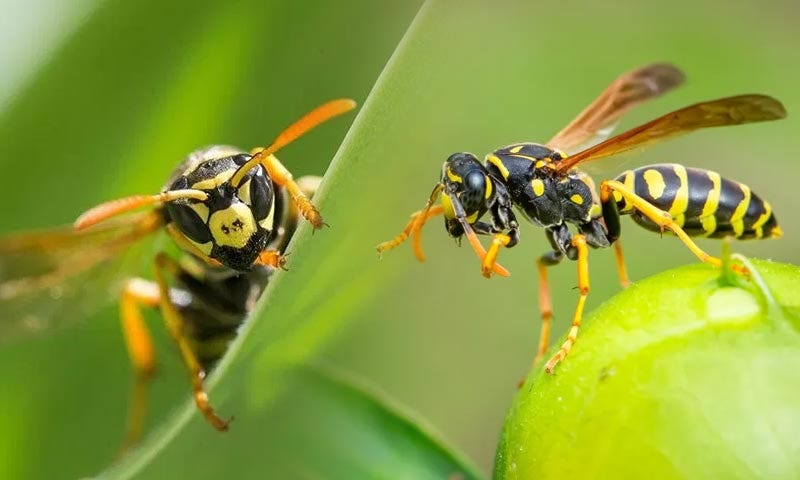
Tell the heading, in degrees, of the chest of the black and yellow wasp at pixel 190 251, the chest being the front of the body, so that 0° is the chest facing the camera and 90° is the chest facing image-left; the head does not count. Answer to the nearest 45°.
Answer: approximately 0°

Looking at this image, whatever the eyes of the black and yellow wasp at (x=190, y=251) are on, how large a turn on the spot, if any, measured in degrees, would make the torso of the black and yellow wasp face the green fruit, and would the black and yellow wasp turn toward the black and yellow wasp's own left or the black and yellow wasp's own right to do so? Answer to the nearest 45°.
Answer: approximately 45° to the black and yellow wasp's own left

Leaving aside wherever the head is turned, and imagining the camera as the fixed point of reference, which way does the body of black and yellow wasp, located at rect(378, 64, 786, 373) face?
to the viewer's left

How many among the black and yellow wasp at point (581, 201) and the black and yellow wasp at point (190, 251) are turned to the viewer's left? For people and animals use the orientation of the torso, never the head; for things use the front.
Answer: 1

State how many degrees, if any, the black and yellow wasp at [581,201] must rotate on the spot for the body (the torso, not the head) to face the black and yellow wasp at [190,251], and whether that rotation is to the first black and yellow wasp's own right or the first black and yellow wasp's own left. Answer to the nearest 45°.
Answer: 0° — it already faces it
